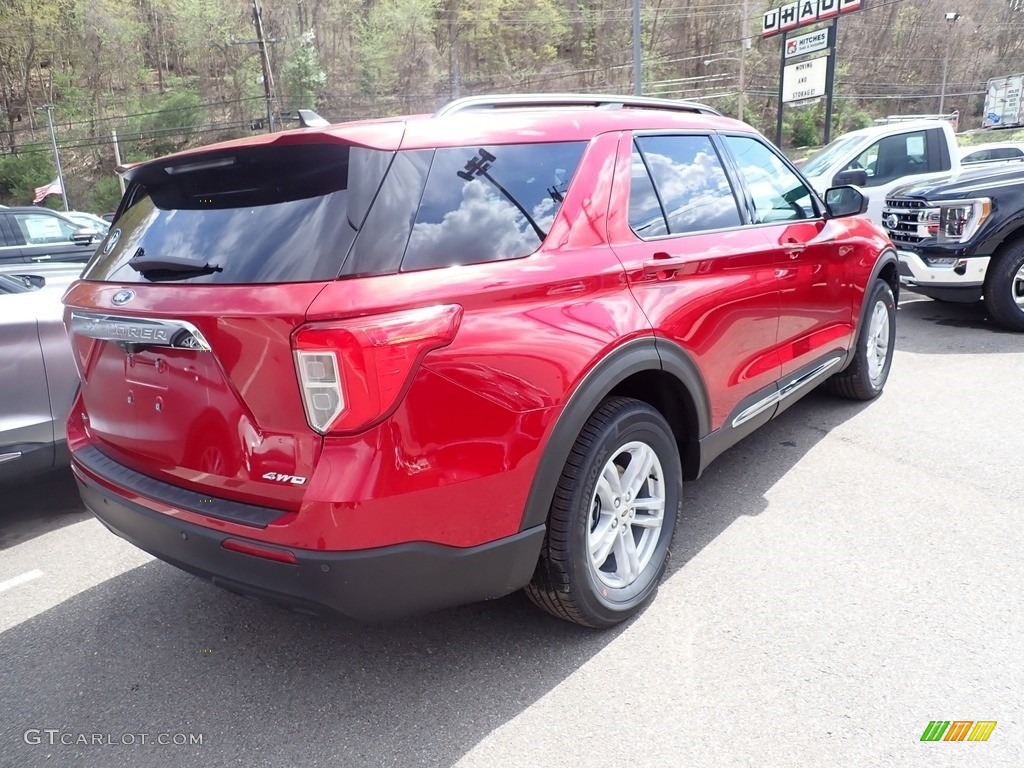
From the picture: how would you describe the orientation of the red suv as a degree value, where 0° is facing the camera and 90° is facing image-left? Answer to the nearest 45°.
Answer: approximately 225°

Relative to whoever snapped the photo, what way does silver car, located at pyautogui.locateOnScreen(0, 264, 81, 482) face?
facing away from the viewer and to the right of the viewer

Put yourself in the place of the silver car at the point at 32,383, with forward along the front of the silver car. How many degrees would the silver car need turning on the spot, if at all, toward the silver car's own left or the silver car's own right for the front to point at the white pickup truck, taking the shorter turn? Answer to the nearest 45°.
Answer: approximately 45° to the silver car's own right

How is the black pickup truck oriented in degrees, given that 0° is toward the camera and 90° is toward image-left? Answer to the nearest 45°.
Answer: approximately 45°

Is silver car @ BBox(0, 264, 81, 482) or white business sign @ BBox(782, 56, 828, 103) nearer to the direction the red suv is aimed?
the white business sign

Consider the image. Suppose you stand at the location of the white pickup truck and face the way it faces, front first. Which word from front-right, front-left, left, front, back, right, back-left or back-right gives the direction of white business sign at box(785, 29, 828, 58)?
back-right

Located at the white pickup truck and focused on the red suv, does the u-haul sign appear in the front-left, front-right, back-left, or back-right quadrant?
back-right

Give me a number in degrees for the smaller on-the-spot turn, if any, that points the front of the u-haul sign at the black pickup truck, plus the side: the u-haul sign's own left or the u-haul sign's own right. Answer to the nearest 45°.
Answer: approximately 45° to the u-haul sign's own left

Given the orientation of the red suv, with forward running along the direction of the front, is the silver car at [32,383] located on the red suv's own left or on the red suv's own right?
on the red suv's own left
